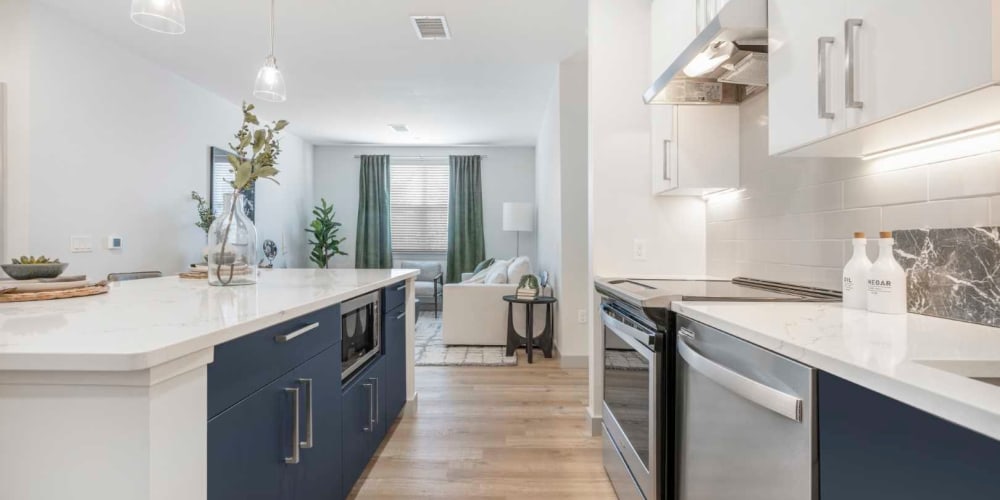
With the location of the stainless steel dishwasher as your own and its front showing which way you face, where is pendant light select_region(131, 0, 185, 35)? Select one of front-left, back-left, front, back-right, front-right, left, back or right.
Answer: front-right

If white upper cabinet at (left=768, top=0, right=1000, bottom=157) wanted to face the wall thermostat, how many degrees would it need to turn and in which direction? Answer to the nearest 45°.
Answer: approximately 45° to its right

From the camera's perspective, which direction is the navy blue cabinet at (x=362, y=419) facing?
to the viewer's right

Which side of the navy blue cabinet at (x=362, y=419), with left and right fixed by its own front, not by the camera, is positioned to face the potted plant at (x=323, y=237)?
left

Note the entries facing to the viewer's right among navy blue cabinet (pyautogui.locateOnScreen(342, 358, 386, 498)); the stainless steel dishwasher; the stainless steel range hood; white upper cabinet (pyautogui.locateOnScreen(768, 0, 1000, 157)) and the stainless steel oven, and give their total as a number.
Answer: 1

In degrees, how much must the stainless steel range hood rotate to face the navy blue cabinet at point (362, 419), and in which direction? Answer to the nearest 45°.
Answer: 0° — it already faces it

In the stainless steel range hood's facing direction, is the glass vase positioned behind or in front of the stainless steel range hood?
in front

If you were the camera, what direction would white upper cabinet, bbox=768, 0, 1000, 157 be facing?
facing the viewer and to the left of the viewer

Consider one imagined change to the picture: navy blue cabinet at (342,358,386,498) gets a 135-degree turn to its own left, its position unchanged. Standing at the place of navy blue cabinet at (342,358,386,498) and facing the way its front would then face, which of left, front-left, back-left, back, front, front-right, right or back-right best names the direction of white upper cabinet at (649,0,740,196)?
back-right

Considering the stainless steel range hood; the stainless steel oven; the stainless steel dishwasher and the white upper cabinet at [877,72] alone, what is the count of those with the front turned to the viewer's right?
0

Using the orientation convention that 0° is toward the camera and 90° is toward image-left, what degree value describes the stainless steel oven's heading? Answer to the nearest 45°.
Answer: approximately 90°

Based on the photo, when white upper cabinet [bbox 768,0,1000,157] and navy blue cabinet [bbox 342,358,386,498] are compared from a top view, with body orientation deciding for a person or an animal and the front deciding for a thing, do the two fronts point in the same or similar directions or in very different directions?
very different directions

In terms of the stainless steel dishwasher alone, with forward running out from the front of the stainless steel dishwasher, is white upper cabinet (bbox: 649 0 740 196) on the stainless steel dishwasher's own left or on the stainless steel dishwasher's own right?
on the stainless steel dishwasher's own right

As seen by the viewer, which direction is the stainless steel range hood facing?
to the viewer's left

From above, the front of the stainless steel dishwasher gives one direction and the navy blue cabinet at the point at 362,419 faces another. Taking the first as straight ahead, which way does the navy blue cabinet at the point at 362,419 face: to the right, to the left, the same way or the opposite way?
the opposite way

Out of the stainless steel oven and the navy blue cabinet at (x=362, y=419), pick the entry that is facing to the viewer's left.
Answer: the stainless steel oven

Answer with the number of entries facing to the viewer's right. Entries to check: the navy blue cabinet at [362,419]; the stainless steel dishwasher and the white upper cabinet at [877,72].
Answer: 1
